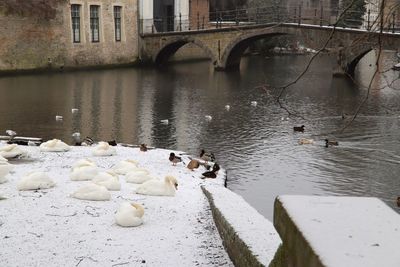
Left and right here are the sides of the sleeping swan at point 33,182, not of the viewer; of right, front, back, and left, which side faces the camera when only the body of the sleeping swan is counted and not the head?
left

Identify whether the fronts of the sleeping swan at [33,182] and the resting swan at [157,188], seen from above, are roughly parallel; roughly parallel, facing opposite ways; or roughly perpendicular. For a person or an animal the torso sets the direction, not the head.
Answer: roughly parallel, facing opposite ways

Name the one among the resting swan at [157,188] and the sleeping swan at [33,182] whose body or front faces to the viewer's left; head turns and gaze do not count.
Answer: the sleeping swan at [33,182]

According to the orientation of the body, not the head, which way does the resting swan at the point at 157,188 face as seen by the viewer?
to the viewer's right

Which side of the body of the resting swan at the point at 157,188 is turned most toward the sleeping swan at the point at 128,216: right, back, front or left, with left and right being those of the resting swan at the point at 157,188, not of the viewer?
right

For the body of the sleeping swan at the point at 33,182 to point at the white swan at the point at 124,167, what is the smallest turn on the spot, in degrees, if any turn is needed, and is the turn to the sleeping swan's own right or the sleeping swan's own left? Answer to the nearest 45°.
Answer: approximately 135° to the sleeping swan's own right

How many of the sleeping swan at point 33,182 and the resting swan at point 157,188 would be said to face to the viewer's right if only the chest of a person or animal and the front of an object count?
1

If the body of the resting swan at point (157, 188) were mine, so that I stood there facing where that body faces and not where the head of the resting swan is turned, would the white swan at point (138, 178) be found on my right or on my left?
on my left

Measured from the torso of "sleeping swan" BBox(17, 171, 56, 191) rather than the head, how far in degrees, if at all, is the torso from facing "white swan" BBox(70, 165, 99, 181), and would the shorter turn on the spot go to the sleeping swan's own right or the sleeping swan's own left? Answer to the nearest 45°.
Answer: approximately 135° to the sleeping swan's own right

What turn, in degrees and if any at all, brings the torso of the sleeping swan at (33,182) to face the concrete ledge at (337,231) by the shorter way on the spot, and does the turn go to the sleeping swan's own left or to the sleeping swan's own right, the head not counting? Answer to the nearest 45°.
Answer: approximately 90° to the sleeping swan's own left

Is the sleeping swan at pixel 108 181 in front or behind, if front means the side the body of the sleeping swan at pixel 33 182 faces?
behind
